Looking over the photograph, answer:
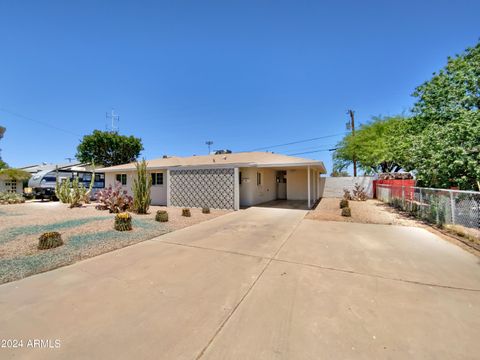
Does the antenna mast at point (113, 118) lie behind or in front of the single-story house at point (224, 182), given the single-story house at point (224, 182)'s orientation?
behind

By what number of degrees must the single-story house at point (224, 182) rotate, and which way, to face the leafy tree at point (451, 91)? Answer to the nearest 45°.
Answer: approximately 90° to its left

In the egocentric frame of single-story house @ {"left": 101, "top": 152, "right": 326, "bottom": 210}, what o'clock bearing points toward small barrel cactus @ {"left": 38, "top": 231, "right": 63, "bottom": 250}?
The small barrel cactus is roughly at 1 o'clock from the single-story house.

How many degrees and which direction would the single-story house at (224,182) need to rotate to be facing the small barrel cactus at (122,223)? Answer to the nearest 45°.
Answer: approximately 45° to its right

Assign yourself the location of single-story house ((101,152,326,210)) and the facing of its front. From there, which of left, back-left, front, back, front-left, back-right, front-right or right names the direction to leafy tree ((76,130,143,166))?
back-right

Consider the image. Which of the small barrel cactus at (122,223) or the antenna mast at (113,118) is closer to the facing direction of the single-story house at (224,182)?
the small barrel cactus

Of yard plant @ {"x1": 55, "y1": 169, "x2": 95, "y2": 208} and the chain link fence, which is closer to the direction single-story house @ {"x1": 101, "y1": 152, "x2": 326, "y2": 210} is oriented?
the chain link fence

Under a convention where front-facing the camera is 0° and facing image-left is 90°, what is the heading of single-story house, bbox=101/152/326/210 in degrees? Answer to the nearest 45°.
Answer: approximately 0°

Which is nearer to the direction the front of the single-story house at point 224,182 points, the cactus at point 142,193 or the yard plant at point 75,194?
the cactus

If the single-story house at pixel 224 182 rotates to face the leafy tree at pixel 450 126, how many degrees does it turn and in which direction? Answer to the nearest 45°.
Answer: approximately 45° to its left

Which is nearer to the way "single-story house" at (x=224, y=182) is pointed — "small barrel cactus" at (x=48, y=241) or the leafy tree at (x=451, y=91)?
the small barrel cactus

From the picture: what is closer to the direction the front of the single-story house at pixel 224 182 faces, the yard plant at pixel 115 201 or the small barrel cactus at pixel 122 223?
the small barrel cactus

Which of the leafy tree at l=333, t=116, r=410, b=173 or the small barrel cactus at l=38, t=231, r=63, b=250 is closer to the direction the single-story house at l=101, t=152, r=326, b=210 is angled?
the small barrel cactus

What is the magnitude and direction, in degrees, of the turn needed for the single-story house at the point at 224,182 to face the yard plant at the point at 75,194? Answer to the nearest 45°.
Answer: approximately 90° to its right

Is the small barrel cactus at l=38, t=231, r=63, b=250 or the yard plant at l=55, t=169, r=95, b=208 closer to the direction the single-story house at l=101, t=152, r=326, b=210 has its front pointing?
the small barrel cactus
